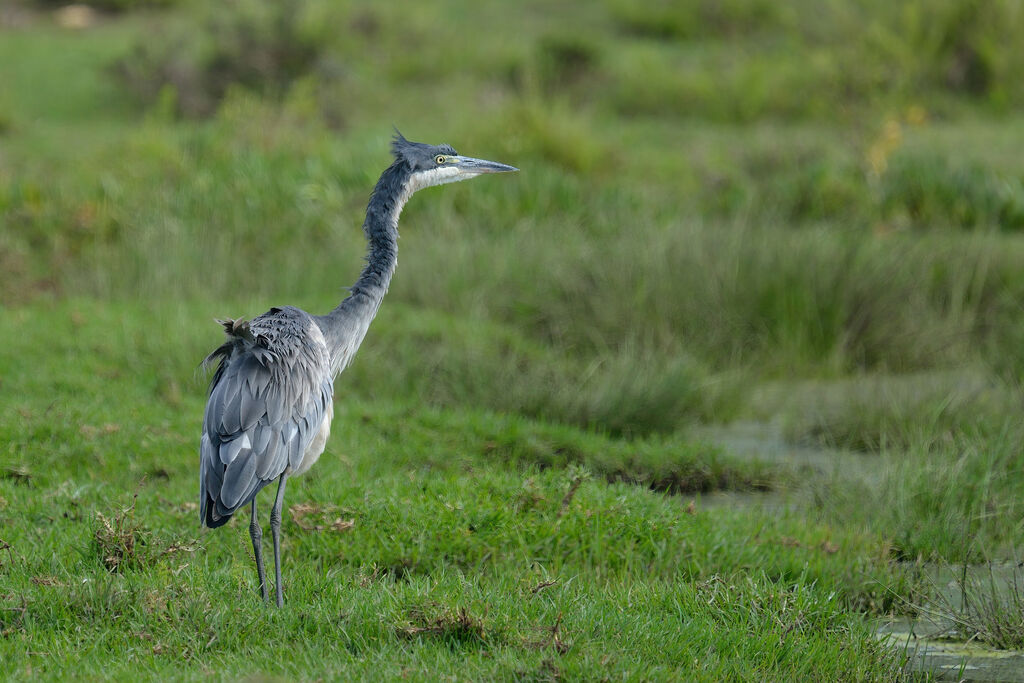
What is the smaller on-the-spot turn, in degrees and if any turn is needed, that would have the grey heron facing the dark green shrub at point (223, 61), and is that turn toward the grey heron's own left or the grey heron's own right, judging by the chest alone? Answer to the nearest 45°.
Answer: approximately 45° to the grey heron's own left

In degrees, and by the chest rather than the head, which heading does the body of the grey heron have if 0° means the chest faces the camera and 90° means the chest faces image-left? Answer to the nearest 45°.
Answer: approximately 225°
